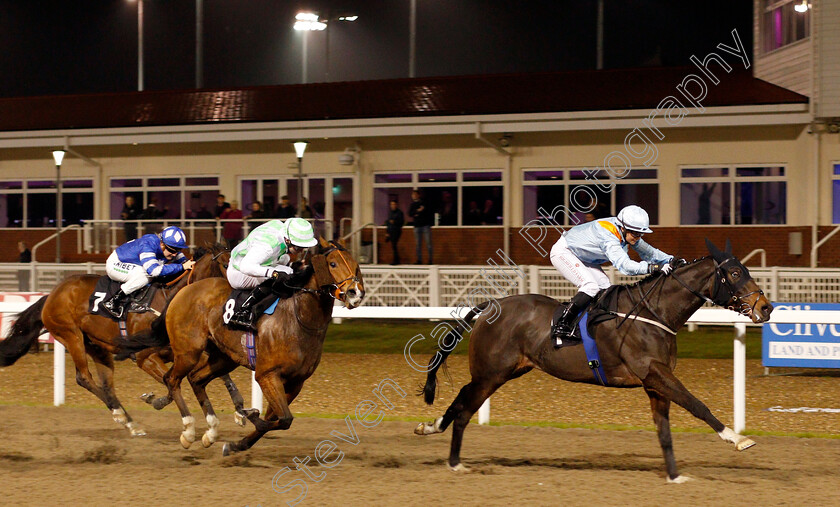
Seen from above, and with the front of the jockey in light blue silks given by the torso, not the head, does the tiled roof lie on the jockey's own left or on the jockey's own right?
on the jockey's own left

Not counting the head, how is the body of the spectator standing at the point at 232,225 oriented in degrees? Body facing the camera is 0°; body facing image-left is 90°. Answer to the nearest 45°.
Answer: approximately 0°

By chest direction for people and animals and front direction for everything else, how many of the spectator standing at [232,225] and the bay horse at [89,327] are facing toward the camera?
1

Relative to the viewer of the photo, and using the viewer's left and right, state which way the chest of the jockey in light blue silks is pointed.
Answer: facing to the right of the viewer

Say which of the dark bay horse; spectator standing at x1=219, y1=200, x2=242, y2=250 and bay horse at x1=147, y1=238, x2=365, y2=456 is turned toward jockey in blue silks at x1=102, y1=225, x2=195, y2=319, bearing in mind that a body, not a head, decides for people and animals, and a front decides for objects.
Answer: the spectator standing

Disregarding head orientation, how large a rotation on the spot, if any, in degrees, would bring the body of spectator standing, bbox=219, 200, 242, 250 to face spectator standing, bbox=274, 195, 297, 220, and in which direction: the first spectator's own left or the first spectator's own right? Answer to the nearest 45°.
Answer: approximately 45° to the first spectator's own left

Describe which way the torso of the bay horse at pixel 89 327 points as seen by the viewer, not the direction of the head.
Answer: to the viewer's right

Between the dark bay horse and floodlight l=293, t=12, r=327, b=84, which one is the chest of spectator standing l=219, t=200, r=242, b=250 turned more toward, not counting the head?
the dark bay horse

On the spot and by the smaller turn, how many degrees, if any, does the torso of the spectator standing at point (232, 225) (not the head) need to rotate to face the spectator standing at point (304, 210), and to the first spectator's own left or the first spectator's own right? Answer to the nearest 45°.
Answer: approximately 45° to the first spectator's own left

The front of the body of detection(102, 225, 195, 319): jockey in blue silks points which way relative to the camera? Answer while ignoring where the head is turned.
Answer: to the viewer's right
